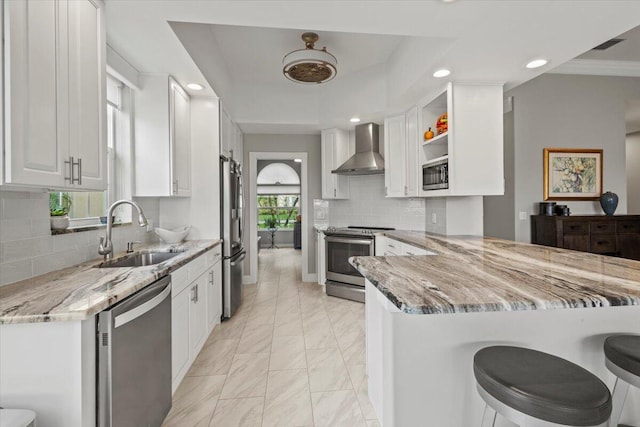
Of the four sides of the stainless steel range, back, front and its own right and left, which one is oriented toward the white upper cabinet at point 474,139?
left

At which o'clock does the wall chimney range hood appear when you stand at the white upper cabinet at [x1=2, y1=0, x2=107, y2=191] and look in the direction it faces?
The wall chimney range hood is roughly at 10 o'clock from the white upper cabinet.

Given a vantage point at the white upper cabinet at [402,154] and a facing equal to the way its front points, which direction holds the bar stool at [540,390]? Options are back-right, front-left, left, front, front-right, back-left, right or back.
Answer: front-left

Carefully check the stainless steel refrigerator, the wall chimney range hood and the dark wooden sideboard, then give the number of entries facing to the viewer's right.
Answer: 1

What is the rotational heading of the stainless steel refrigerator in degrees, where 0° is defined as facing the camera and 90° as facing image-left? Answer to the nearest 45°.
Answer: approximately 270°

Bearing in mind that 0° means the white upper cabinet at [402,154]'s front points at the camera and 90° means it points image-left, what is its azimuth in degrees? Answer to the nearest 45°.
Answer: approximately 45°

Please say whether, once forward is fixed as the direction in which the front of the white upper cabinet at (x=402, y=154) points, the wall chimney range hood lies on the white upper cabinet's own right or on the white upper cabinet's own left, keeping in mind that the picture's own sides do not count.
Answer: on the white upper cabinet's own right

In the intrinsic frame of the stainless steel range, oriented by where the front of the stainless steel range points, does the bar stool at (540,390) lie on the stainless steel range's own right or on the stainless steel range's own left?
on the stainless steel range's own left

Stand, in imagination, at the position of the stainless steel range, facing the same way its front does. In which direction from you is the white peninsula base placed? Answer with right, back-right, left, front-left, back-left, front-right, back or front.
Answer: front-left

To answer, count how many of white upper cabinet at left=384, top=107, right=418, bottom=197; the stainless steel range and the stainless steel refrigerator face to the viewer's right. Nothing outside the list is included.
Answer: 1

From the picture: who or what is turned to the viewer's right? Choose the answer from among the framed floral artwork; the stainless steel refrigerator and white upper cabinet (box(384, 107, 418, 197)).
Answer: the stainless steel refrigerator

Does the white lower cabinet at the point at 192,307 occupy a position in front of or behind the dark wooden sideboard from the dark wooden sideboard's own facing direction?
in front
